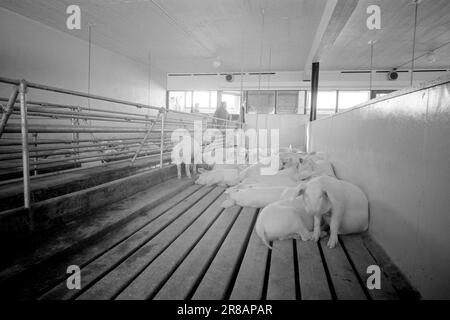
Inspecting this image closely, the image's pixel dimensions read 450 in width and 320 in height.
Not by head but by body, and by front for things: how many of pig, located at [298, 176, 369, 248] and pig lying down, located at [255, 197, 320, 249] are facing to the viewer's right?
1

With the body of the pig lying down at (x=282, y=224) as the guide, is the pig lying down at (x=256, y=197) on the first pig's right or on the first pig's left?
on the first pig's left

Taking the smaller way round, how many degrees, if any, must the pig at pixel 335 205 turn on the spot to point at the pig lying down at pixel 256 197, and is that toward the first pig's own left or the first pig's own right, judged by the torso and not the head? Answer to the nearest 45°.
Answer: approximately 90° to the first pig's own right

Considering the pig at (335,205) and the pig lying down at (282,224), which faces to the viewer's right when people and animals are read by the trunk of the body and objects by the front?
the pig lying down at (282,224)

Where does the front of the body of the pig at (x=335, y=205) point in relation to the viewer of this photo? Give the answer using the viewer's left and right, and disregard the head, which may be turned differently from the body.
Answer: facing the viewer and to the left of the viewer

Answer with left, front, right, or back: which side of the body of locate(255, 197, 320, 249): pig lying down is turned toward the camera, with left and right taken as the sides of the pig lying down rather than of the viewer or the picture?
right

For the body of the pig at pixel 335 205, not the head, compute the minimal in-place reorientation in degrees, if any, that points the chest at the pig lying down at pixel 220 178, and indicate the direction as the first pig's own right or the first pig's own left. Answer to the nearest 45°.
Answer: approximately 90° to the first pig's own right
